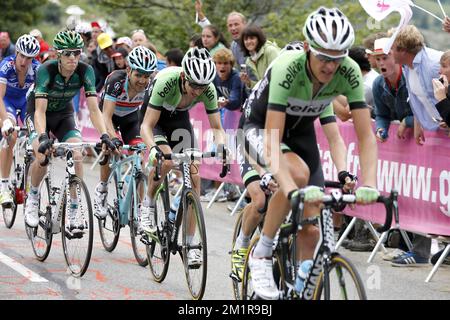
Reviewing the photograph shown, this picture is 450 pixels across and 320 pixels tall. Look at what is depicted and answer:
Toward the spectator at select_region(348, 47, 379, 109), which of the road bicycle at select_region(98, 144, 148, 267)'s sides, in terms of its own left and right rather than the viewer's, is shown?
left

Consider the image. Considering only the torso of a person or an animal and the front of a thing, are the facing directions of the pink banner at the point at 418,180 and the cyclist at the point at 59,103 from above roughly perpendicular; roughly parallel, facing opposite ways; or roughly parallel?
roughly perpendicular

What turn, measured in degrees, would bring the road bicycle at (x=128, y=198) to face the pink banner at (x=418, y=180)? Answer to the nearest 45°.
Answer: approximately 45° to its left

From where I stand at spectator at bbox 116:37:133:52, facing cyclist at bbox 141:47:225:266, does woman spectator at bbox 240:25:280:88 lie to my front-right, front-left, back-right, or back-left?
front-left

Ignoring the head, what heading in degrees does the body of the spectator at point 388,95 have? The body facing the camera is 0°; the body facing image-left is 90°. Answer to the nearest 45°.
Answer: approximately 45°

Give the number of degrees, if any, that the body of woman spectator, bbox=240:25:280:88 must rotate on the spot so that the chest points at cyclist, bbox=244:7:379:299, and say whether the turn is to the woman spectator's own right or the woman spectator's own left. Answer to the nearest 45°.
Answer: approximately 45° to the woman spectator's own left

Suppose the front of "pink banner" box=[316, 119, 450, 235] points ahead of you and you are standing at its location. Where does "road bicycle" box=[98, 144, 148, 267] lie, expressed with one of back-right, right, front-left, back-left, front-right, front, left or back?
front-right

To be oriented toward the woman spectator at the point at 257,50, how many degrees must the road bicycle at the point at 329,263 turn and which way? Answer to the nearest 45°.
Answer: approximately 135° to its left

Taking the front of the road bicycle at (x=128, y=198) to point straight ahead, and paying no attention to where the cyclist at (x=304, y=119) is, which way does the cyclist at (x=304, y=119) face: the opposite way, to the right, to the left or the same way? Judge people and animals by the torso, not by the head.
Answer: the same way

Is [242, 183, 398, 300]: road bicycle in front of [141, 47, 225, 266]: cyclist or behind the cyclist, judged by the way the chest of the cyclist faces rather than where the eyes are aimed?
in front

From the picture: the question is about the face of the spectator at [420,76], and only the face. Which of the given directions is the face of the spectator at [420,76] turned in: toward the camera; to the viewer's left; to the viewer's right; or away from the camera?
to the viewer's left

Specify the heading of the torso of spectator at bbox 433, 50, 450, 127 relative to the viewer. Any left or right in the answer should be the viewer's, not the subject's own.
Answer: facing to the left of the viewer

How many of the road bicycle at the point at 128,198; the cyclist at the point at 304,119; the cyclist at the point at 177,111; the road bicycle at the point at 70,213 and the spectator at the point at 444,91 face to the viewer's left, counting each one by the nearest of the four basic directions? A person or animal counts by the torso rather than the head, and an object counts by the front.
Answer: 1

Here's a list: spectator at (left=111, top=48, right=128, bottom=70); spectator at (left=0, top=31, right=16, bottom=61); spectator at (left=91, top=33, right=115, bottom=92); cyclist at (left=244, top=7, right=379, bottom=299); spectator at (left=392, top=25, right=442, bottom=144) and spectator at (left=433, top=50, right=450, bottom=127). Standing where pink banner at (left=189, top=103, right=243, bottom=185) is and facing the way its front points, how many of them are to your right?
3
